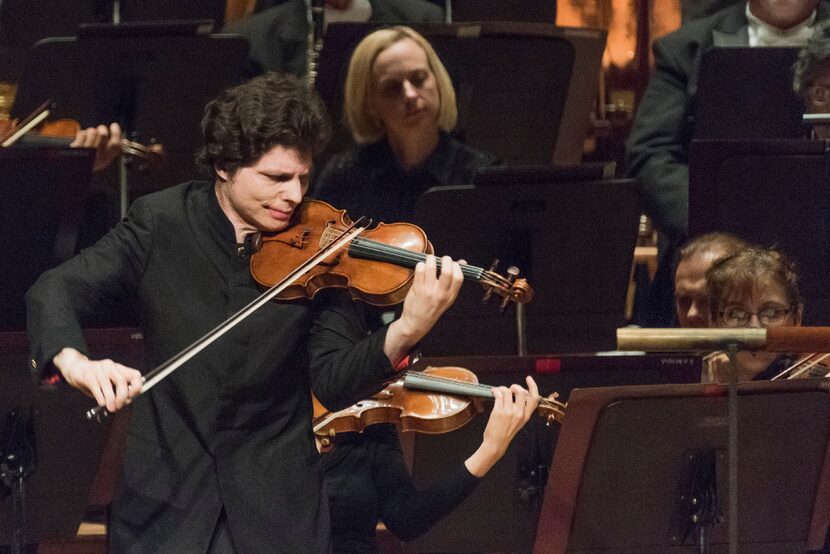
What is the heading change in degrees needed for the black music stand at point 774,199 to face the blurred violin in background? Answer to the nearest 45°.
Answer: approximately 90° to its left

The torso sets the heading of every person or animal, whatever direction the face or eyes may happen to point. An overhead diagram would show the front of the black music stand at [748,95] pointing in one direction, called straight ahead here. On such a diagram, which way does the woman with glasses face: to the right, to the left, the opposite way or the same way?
the opposite way

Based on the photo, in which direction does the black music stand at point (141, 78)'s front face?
away from the camera

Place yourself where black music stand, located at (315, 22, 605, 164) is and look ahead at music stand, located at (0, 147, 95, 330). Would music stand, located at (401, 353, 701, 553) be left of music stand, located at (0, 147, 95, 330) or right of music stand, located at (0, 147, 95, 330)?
left

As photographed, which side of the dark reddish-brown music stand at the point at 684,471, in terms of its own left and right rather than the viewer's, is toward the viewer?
back

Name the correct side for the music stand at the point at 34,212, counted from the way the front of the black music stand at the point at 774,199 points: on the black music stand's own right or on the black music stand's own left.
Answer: on the black music stand's own left

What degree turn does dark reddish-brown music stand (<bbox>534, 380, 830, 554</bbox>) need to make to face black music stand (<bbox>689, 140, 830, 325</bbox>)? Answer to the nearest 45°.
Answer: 0° — it already faces it

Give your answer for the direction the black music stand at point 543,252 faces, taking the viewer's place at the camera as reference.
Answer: facing away from the viewer

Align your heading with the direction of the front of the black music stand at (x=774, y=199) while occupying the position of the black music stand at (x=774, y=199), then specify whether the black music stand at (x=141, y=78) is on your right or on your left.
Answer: on your left

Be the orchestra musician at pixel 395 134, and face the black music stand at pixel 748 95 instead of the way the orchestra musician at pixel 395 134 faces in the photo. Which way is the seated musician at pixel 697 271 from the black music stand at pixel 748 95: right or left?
right
